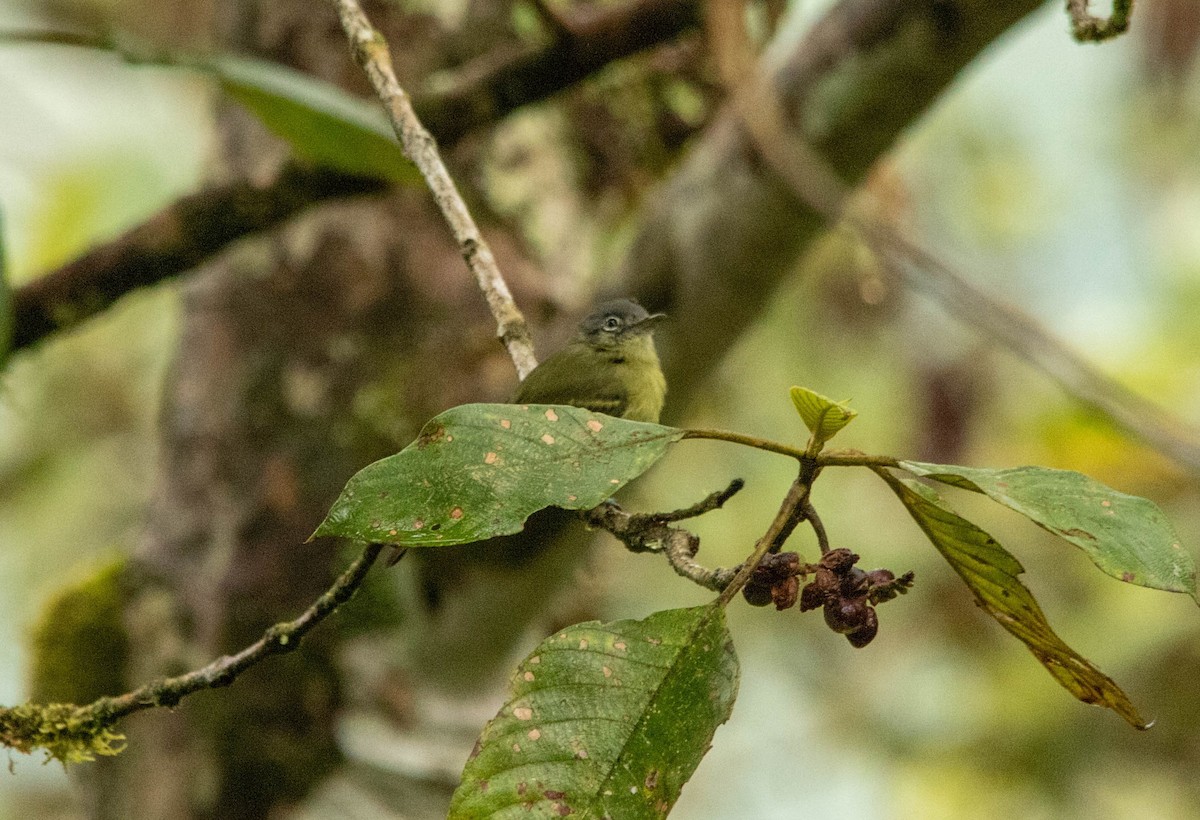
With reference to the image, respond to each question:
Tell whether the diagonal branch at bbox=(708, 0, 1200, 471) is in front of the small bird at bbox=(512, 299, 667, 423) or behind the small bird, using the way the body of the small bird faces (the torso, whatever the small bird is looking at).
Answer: in front

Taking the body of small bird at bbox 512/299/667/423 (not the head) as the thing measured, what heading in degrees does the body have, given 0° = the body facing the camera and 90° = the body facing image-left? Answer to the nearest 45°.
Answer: approximately 270°

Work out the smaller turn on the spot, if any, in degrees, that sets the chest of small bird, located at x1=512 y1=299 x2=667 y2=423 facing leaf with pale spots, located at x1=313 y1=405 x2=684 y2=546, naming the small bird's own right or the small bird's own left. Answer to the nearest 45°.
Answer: approximately 90° to the small bird's own right

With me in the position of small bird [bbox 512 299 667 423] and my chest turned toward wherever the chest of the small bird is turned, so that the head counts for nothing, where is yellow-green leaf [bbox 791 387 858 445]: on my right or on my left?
on my left

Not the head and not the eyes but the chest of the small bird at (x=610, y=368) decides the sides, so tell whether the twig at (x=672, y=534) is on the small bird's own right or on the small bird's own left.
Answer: on the small bird's own right

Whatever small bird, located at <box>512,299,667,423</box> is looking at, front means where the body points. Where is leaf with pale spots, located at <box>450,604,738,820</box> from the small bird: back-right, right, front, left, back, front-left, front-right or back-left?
right
